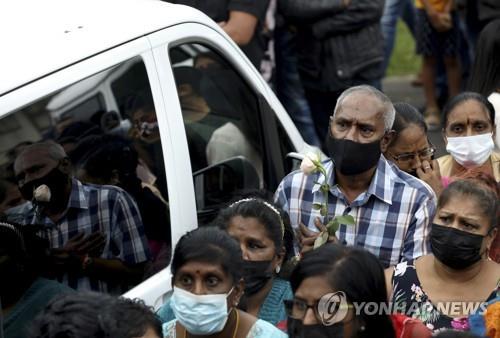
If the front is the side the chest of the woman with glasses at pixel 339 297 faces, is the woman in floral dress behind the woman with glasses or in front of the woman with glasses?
behind

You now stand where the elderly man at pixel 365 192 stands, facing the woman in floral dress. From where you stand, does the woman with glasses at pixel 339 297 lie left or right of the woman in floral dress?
right

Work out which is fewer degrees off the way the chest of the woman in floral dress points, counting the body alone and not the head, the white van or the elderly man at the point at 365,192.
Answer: the white van
